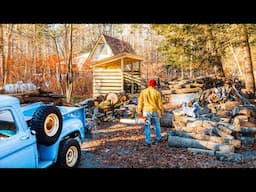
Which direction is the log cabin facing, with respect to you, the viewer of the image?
facing the viewer and to the right of the viewer

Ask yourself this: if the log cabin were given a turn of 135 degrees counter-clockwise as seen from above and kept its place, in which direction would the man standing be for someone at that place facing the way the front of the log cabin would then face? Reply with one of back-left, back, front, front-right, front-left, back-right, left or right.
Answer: back

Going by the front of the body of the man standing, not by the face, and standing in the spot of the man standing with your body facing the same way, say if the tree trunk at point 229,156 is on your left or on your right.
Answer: on your right

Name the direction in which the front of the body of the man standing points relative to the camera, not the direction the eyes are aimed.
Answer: away from the camera

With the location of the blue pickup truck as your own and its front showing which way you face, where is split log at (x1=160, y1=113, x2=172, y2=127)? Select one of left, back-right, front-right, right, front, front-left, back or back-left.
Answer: back

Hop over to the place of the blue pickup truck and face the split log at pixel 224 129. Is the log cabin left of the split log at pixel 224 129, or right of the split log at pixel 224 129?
left

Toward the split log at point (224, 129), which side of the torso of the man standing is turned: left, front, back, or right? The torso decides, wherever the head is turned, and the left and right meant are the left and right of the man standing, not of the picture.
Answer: right

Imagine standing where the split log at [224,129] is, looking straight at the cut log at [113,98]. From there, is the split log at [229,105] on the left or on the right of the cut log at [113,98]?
right

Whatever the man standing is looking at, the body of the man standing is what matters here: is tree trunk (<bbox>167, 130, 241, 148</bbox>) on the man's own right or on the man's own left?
on the man's own right

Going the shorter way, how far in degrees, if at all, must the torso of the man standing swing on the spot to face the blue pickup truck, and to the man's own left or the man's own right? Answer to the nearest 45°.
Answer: approximately 135° to the man's own left

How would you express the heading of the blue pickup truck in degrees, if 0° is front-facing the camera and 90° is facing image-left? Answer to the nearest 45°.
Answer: approximately 45°

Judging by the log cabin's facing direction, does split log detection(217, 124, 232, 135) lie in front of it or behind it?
in front

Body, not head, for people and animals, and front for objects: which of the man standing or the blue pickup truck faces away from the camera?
the man standing

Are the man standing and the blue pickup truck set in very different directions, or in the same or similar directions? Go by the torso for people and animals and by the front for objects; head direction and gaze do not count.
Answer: very different directions
